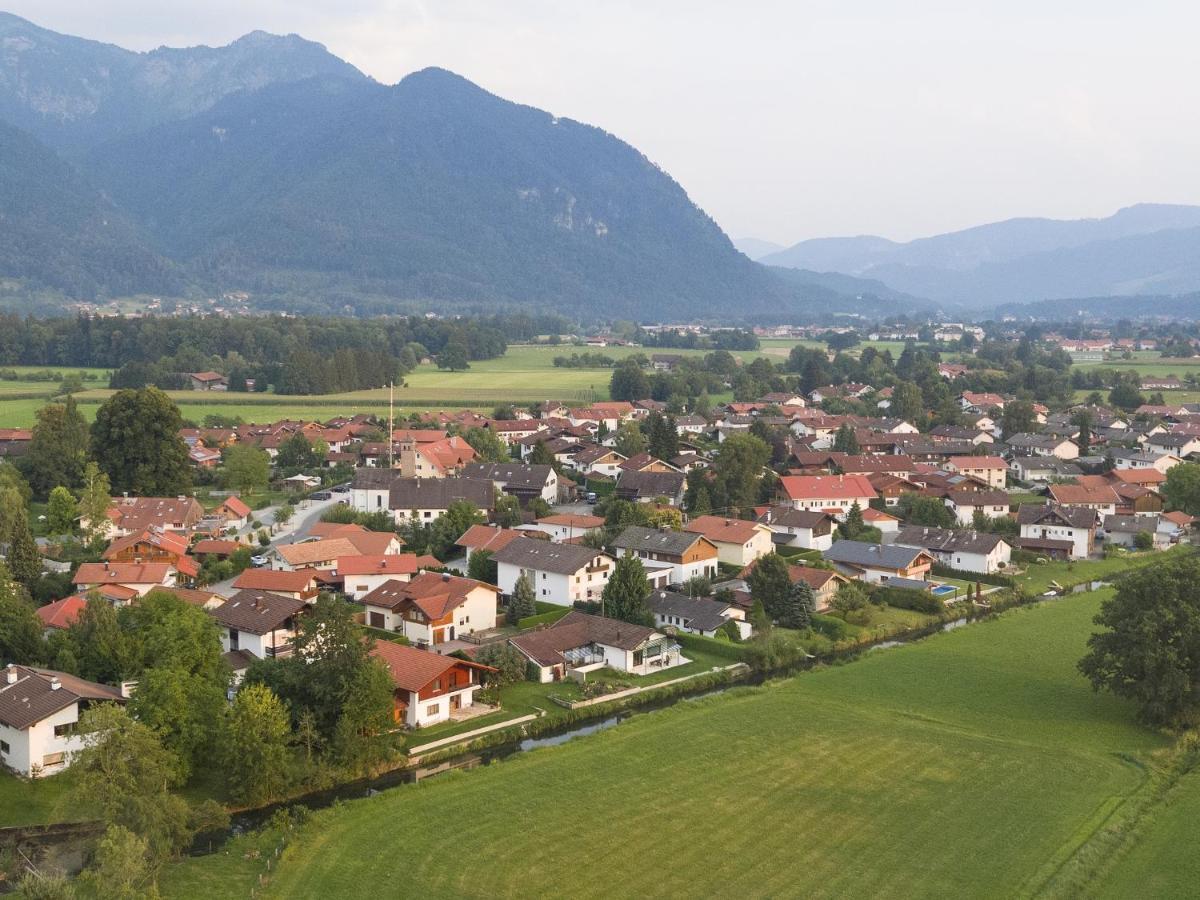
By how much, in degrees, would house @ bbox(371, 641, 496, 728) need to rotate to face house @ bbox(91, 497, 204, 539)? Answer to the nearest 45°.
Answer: approximately 180°

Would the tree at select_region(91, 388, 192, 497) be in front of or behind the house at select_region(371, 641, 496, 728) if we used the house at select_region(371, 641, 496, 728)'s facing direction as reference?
behind

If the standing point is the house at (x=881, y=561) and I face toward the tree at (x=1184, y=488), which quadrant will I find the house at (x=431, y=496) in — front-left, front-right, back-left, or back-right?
back-left

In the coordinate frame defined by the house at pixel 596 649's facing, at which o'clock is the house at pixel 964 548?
the house at pixel 964 548 is roughly at 9 o'clock from the house at pixel 596 649.

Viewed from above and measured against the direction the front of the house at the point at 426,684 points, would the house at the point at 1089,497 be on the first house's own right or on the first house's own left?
on the first house's own left

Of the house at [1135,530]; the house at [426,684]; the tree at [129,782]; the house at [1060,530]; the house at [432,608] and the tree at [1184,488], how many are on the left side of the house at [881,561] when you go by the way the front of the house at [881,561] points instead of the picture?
3

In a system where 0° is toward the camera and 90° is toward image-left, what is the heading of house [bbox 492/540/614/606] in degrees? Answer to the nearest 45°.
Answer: approximately 315°

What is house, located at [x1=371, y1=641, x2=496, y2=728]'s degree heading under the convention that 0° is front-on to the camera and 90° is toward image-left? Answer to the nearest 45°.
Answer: approximately 315°

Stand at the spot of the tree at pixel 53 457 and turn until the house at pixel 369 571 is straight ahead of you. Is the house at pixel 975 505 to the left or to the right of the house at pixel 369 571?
left
